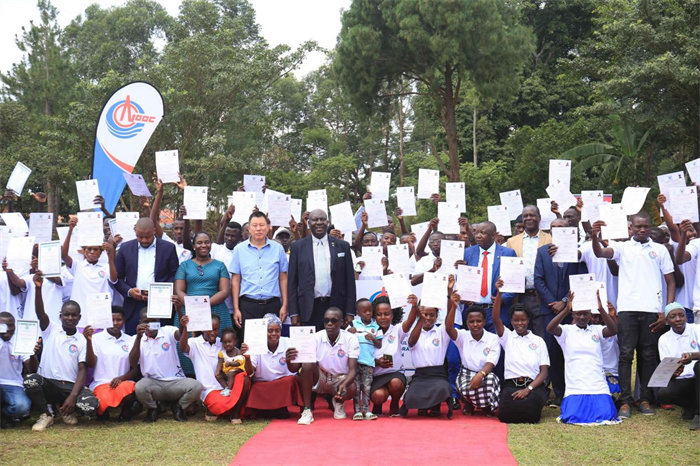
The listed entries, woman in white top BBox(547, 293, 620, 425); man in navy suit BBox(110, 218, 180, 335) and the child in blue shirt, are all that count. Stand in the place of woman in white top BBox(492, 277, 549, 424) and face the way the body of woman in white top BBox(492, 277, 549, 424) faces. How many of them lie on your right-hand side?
2

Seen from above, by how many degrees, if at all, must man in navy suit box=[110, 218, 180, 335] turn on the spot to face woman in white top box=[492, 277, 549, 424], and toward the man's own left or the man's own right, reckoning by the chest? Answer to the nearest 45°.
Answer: approximately 90° to the man's own left

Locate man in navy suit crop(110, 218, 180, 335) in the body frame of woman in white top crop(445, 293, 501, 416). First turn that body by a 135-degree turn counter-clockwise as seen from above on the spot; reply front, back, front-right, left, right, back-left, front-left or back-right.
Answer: back-left

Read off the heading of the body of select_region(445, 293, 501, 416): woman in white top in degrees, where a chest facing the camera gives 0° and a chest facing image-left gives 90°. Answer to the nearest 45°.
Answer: approximately 0°

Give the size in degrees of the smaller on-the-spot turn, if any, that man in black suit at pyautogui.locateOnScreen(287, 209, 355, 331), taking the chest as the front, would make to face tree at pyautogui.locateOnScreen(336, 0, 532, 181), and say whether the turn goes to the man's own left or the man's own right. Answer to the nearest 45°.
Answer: approximately 180°

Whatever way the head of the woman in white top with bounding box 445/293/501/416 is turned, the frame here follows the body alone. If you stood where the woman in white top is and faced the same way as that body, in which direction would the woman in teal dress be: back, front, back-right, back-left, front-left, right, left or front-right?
right

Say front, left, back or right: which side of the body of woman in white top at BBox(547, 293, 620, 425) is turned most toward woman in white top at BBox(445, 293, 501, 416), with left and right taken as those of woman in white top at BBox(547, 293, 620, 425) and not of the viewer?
right
